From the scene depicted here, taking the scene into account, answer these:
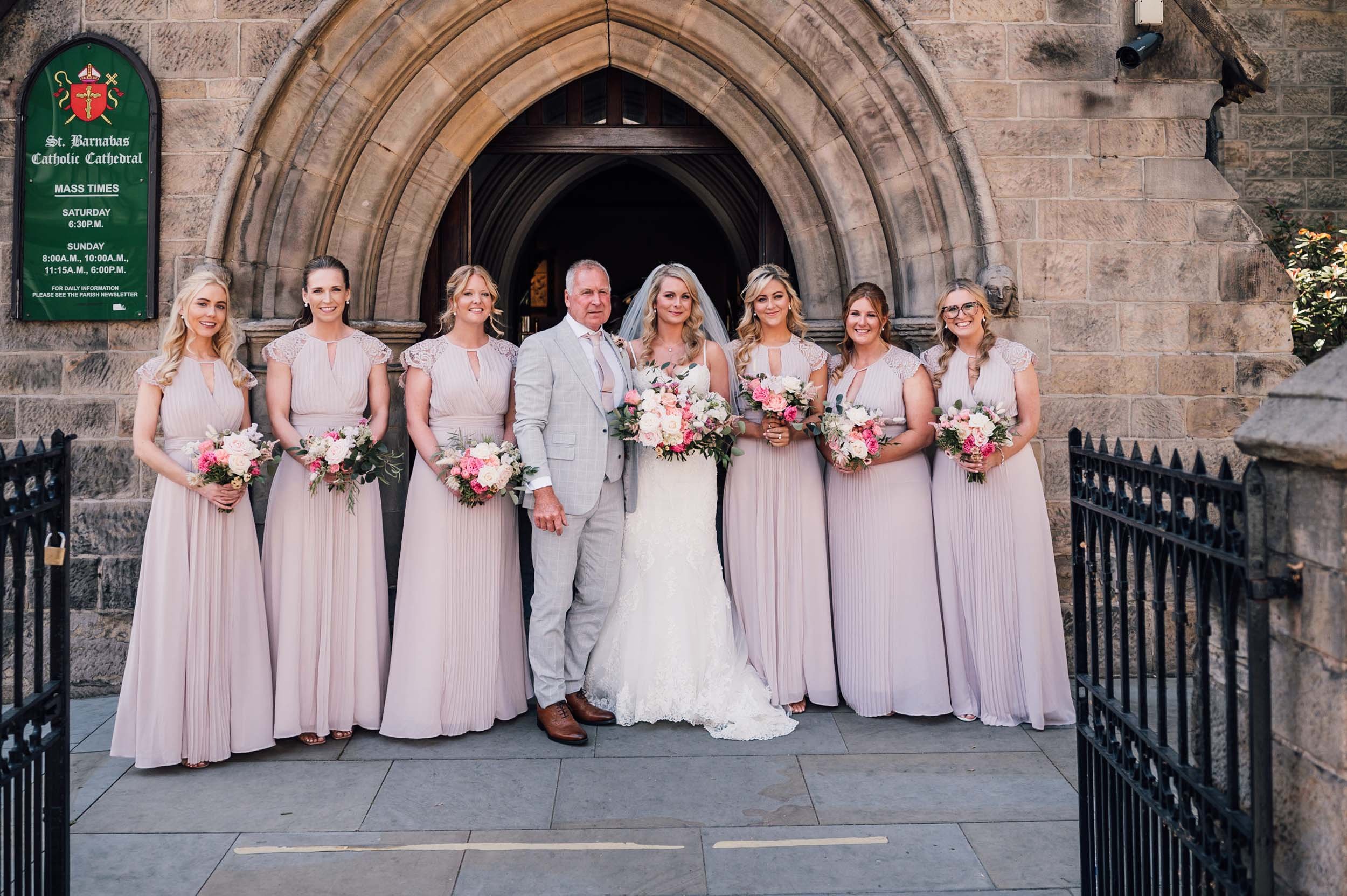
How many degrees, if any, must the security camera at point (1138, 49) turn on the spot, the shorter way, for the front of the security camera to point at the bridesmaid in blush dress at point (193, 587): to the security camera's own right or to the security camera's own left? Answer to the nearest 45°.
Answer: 0° — it already faces them

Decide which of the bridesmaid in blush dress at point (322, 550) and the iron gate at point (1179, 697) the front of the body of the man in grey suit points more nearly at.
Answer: the iron gate

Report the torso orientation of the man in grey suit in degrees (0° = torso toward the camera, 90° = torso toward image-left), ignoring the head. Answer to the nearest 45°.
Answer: approximately 315°

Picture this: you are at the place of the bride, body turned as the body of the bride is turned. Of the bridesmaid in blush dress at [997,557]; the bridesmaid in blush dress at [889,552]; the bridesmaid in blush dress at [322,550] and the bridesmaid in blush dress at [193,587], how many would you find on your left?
2

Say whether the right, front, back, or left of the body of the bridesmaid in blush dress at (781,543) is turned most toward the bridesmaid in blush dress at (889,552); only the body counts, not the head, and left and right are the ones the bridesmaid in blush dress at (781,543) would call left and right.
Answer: left
